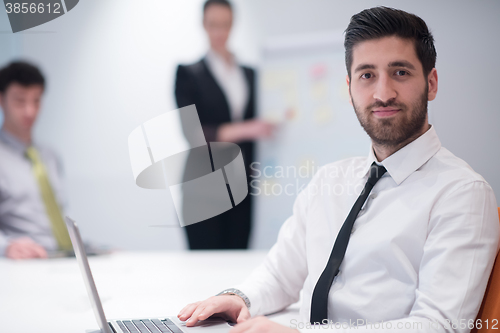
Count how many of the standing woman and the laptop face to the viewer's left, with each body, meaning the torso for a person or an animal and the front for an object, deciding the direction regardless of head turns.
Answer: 0

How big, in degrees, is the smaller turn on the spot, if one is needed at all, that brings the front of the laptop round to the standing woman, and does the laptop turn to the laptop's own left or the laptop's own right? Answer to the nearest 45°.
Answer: approximately 90° to the laptop's own left

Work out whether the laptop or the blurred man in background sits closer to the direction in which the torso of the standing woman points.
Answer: the laptop

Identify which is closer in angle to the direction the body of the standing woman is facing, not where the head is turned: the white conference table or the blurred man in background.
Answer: the white conference table

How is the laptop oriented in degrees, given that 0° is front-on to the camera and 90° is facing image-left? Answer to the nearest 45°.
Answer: approximately 270°

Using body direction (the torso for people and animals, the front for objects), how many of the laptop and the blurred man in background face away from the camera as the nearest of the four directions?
0

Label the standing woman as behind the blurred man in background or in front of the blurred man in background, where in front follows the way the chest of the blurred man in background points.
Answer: in front
